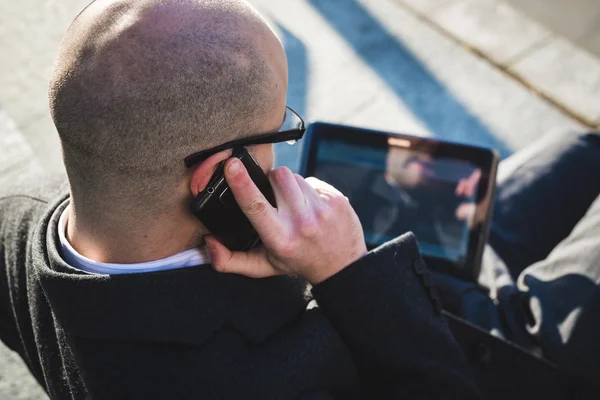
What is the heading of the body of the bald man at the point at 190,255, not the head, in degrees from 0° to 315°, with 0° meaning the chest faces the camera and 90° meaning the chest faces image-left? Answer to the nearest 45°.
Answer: approximately 225°

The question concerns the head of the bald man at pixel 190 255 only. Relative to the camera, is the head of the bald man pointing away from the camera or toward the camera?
away from the camera
